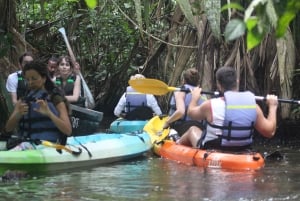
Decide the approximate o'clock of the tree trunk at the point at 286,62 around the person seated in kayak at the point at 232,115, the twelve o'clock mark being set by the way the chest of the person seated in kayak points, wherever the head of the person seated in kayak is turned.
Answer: The tree trunk is roughly at 2 o'clock from the person seated in kayak.

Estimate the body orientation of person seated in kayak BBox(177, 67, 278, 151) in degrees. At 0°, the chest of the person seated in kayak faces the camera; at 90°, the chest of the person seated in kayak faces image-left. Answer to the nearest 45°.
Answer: approximately 135°

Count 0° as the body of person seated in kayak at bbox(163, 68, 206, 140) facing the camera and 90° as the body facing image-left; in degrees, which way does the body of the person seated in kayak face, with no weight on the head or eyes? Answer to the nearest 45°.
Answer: approximately 135°

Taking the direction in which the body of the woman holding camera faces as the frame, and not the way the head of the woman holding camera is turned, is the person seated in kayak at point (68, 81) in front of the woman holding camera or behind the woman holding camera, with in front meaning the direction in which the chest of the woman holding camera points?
behind

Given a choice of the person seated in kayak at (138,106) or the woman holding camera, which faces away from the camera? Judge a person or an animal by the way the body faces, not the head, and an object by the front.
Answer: the person seated in kayak

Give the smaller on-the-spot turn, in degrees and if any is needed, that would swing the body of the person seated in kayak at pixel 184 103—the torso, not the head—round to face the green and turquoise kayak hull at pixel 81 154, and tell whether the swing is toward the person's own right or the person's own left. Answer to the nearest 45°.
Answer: approximately 90° to the person's own left

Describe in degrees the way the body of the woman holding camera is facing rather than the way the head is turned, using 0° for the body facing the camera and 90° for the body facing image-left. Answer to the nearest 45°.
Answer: approximately 45°

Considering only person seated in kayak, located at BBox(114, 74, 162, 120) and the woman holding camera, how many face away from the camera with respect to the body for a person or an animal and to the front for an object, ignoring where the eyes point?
1

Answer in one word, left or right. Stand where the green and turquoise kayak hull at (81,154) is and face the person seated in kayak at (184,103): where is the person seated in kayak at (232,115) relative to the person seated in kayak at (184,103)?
right
